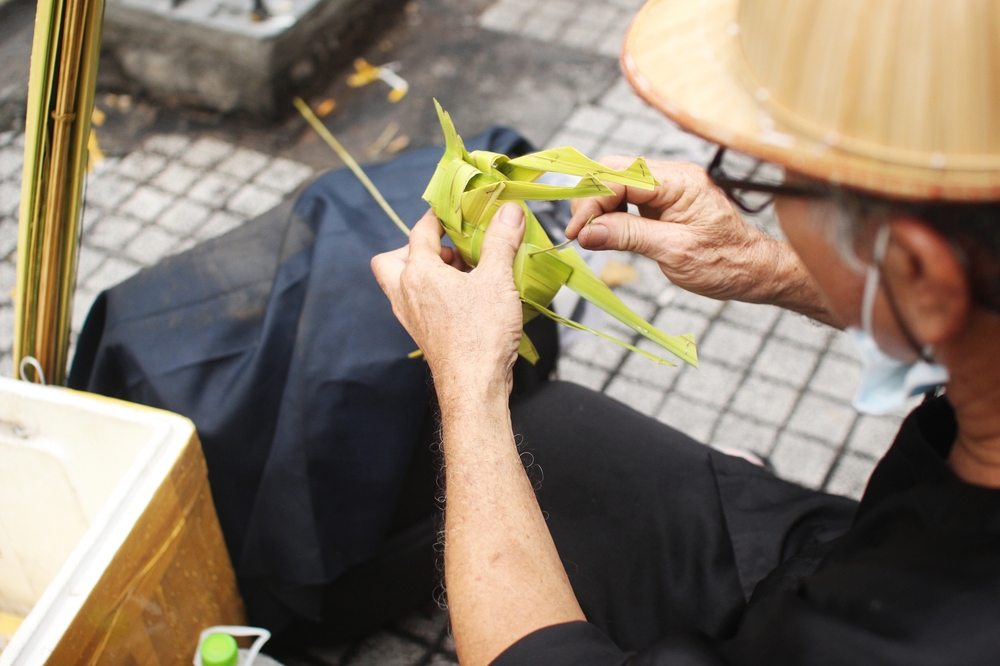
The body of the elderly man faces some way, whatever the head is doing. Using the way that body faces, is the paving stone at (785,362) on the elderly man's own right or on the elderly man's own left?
on the elderly man's own right

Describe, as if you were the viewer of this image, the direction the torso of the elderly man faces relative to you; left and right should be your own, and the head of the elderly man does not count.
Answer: facing away from the viewer and to the left of the viewer

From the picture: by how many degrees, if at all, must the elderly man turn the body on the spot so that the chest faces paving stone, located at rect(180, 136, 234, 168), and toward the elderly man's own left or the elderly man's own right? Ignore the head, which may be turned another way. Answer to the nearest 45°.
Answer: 0° — they already face it

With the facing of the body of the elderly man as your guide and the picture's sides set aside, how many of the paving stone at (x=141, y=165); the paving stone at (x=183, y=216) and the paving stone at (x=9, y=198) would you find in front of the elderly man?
3

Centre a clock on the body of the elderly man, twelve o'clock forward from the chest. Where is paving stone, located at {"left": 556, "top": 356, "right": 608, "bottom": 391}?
The paving stone is roughly at 1 o'clock from the elderly man.
